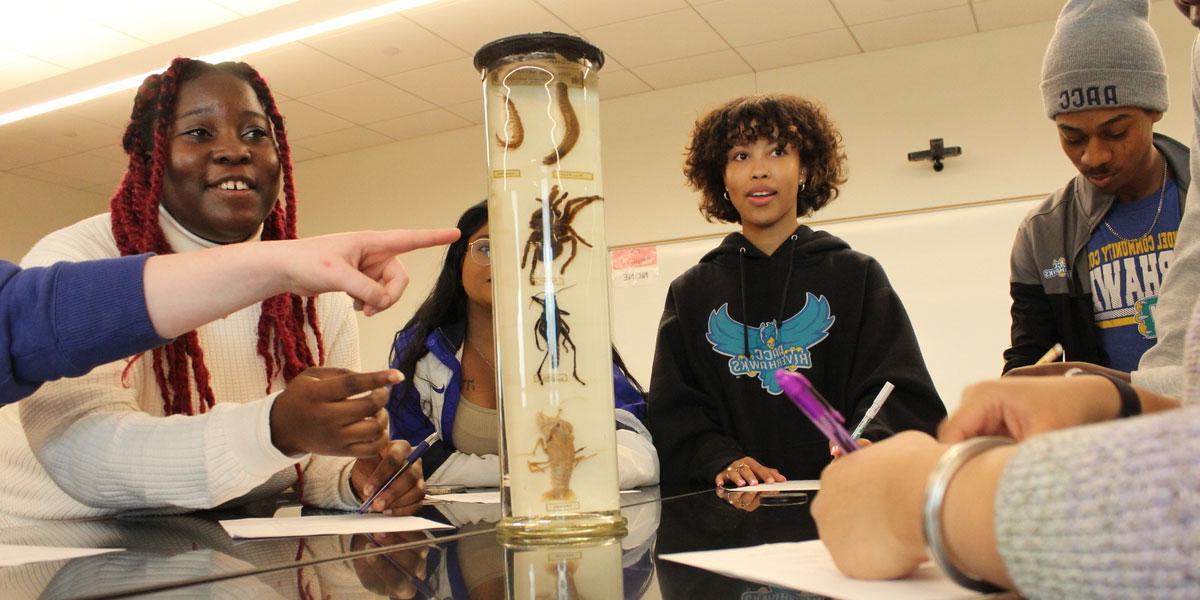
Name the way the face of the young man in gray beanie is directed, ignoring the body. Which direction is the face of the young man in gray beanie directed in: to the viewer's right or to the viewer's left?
to the viewer's left

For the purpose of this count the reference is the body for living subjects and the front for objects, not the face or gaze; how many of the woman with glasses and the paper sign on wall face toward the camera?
2

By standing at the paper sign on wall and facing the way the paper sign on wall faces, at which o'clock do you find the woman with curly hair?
The woman with curly hair is roughly at 12 o'clock from the paper sign on wall.

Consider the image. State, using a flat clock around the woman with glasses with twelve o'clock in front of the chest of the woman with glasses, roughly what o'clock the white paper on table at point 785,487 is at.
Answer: The white paper on table is roughly at 11 o'clock from the woman with glasses.

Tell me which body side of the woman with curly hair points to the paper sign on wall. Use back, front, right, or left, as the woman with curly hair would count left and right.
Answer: back

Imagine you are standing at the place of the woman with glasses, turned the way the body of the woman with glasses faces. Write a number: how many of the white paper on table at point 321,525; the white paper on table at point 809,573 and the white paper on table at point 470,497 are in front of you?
3
